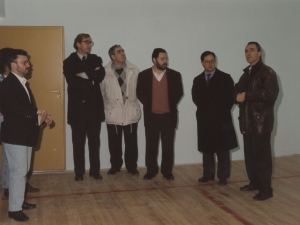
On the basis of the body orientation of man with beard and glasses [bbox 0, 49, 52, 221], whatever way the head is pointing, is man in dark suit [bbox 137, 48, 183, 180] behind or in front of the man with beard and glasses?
in front

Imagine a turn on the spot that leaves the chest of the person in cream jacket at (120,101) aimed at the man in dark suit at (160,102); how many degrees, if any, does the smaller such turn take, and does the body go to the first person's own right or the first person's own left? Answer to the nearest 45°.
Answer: approximately 45° to the first person's own left

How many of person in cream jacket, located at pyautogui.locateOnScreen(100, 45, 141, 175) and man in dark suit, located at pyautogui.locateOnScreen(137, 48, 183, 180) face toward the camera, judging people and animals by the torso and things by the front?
2

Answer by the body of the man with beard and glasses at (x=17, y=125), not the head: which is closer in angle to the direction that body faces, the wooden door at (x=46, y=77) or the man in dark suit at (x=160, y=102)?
the man in dark suit

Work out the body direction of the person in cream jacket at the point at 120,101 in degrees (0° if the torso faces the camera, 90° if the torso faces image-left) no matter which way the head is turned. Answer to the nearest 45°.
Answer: approximately 0°

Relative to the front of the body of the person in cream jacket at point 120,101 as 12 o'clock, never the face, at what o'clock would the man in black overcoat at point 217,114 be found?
The man in black overcoat is roughly at 10 o'clock from the person in cream jacket.
